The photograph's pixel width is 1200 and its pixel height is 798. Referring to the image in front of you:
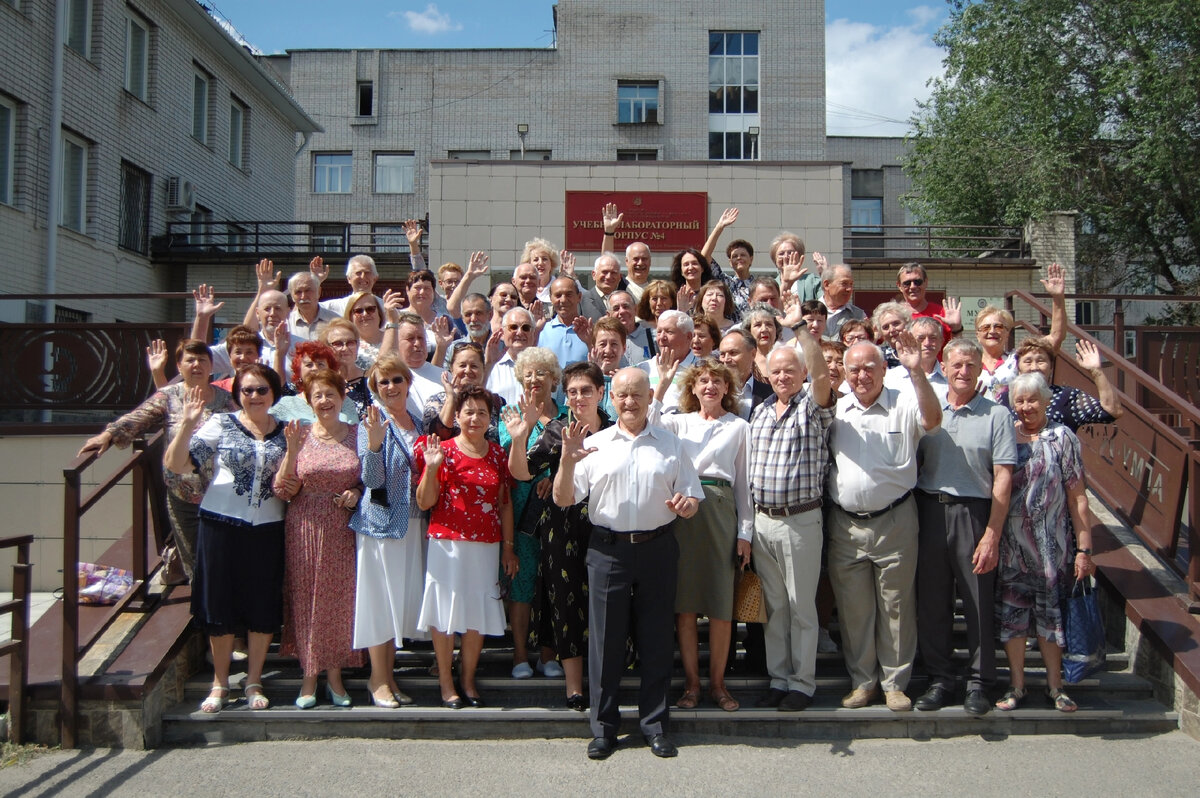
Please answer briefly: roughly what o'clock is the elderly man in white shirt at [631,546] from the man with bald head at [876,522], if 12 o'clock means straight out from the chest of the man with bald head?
The elderly man in white shirt is roughly at 2 o'clock from the man with bald head.

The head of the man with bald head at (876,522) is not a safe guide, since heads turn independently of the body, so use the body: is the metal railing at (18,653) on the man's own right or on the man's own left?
on the man's own right

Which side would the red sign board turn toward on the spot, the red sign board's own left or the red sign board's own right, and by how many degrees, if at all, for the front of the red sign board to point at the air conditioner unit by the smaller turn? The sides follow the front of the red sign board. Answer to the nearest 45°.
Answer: approximately 135° to the red sign board's own right

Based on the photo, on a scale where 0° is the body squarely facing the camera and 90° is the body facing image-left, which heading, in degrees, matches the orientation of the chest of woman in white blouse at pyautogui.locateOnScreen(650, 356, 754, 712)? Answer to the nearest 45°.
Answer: approximately 0°

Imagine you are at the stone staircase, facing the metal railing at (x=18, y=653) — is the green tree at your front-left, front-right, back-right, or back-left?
back-right
